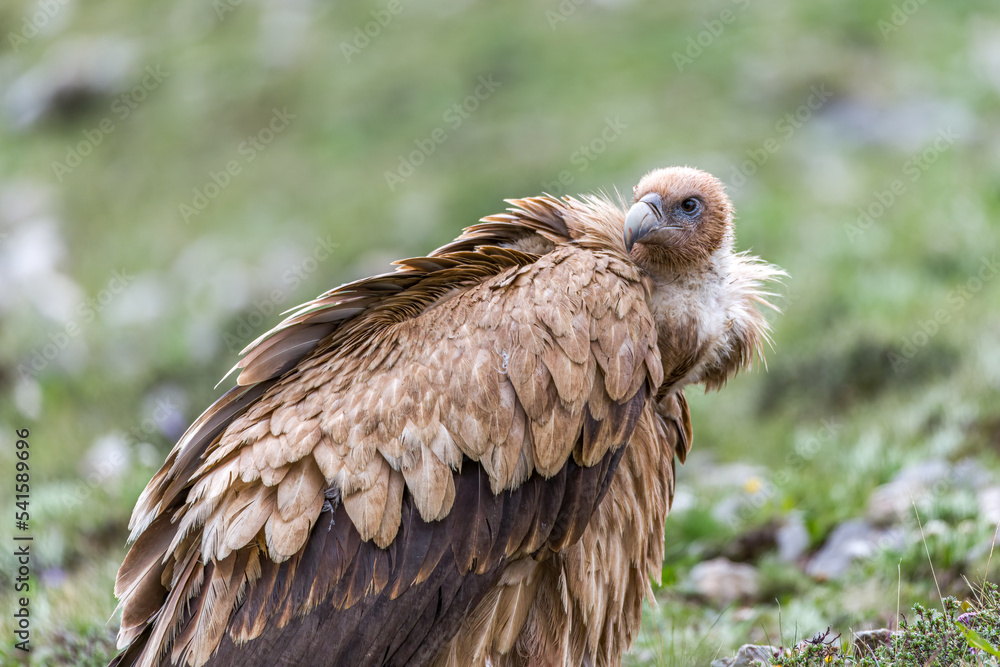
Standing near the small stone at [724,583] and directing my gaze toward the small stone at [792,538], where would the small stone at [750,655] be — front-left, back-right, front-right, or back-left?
back-right

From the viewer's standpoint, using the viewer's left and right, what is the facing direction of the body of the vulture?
facing to the right of the viewer

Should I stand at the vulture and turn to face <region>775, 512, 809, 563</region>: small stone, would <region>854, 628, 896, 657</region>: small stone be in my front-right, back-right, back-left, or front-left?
front-right
